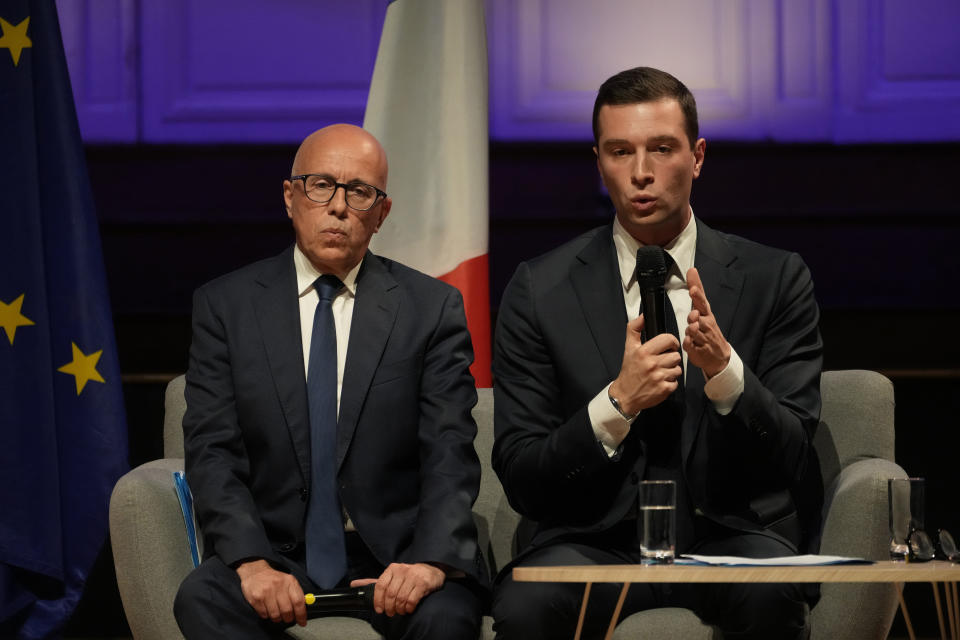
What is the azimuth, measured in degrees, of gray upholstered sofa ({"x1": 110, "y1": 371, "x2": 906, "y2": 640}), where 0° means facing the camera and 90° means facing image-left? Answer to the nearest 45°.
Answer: approximately 0°

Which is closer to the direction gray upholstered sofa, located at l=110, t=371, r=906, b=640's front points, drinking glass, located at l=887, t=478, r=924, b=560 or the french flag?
the drinking glass

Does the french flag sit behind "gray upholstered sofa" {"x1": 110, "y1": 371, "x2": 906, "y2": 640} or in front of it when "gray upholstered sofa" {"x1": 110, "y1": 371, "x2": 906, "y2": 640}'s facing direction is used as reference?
behind

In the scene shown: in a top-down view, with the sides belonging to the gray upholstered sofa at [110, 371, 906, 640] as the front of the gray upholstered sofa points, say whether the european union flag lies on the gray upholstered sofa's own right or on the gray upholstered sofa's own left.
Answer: on the gray upholstered sofa's own right

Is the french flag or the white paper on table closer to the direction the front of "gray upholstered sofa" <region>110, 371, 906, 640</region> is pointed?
the white paper on table

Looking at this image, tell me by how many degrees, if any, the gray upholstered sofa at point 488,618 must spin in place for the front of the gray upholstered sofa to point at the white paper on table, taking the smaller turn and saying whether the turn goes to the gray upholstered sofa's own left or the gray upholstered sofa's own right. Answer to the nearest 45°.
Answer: approximately 45° to the gray upholstered sofa's own left

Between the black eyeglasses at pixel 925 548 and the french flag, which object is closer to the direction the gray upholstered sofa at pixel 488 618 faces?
the black eyeglasses

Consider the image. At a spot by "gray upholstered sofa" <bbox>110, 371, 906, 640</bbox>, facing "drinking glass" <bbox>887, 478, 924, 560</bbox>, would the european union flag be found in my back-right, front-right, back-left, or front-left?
back-left

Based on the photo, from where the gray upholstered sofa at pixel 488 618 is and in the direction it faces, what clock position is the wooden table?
The wooden table is roughly at 11 o'clock from the gray upholstered sofa.
